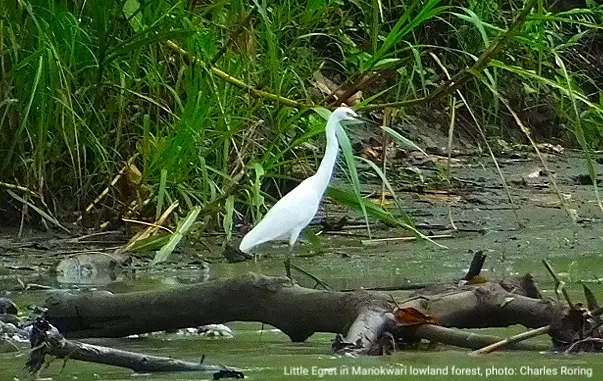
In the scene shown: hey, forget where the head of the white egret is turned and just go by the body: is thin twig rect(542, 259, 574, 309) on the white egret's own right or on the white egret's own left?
on the white egret's own right

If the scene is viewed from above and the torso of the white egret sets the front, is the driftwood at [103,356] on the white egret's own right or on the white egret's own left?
on the white egret's own right

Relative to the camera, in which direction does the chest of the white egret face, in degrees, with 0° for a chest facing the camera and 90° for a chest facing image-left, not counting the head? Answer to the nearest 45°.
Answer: approximately 270°
